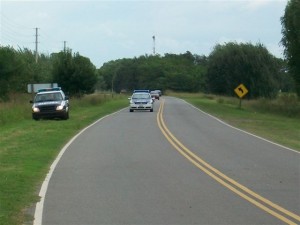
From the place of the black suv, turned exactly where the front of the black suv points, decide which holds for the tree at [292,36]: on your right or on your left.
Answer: on your left

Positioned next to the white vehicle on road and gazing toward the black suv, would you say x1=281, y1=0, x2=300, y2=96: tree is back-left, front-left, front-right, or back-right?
back-left

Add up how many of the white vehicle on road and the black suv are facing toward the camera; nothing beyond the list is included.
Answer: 2

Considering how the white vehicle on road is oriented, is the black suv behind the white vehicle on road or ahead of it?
ahead

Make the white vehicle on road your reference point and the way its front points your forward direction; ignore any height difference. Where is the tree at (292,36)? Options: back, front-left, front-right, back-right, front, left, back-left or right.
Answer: left
